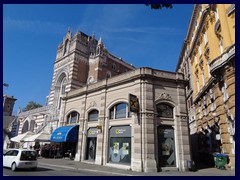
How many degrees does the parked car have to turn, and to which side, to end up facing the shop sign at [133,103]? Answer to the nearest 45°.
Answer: approximately 135° to its right

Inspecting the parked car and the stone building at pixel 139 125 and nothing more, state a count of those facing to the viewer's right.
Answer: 0

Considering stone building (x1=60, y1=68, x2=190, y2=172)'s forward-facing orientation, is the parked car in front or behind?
in front

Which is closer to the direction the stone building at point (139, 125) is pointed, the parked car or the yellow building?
the parked car
